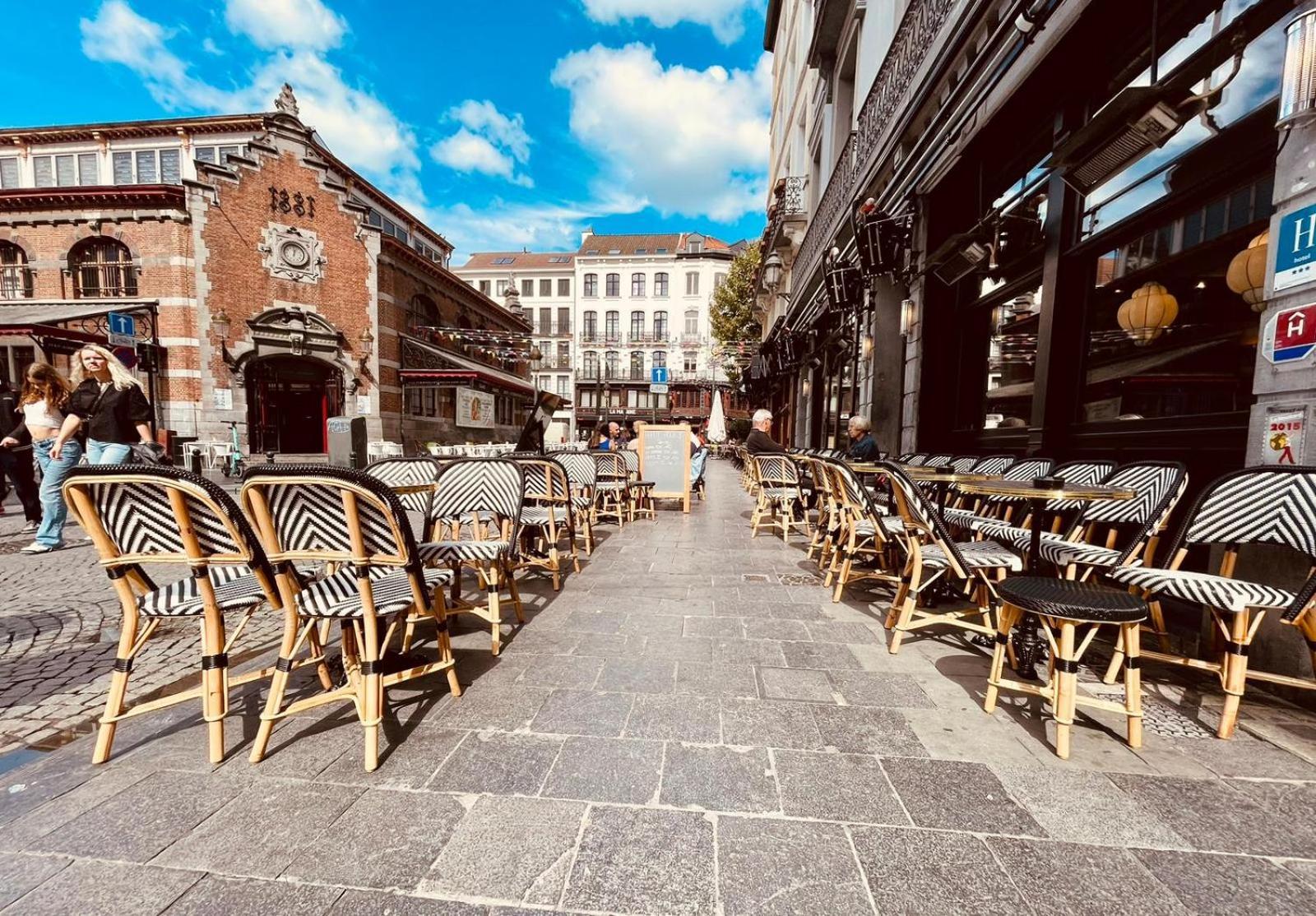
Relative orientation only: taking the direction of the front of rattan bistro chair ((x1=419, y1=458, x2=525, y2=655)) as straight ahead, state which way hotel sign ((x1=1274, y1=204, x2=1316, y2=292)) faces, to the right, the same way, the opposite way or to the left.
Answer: to the right

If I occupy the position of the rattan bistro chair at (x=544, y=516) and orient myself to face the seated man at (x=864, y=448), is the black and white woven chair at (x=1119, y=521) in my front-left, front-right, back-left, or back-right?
front-right

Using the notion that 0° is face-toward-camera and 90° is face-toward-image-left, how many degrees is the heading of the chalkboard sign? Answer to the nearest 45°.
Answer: approximately 0°

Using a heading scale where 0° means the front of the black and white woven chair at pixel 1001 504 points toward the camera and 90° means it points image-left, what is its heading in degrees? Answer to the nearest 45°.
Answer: approximately 45°

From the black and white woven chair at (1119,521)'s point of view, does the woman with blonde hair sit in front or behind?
in front

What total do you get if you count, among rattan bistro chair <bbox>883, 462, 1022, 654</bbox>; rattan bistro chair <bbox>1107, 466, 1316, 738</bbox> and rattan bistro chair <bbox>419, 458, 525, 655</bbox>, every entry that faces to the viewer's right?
1

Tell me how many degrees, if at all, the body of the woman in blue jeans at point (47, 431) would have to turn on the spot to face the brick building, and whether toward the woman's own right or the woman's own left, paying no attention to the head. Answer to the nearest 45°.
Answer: approximately 135° to the woman's own right

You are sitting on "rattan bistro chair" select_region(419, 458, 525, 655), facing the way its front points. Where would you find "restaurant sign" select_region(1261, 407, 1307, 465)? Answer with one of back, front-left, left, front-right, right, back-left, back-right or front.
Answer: left

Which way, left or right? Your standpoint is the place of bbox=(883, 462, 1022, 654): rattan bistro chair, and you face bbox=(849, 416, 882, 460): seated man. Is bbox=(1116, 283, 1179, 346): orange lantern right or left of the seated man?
right

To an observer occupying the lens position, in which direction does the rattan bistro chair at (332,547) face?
facing away from the viewer and to the right of the viewer

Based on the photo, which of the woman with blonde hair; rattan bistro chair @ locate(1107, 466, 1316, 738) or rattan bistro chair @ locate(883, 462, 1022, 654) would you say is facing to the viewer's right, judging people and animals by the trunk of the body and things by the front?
rattan bistro chair @ locate(883, 462, 1022, 654)
